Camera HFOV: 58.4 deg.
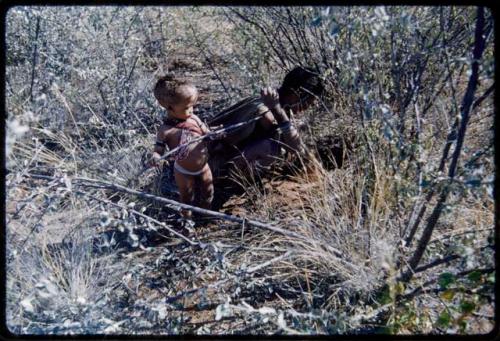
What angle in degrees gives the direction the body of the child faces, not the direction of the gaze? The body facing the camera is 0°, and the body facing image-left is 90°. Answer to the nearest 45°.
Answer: approximately 315°

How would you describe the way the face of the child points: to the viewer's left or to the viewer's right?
to the viewer's right
